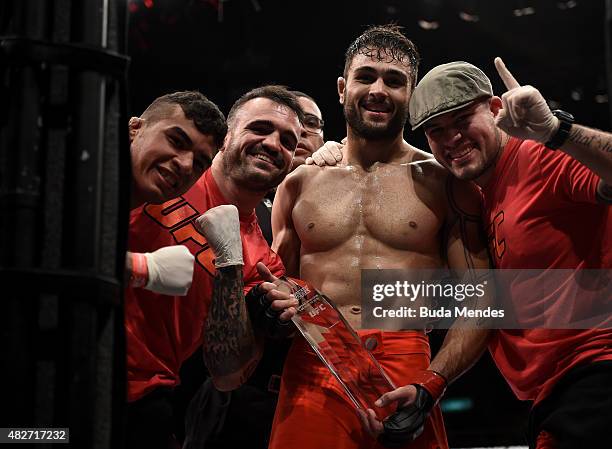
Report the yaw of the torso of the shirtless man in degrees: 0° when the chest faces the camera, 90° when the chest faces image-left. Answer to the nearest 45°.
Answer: approximately 0°

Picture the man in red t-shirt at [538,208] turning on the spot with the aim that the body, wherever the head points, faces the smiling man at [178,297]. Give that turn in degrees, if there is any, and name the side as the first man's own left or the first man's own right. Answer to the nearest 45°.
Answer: approximately 45° to the first man's own right

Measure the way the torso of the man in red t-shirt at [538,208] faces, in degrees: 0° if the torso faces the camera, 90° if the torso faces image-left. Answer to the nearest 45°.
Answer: approximately 45°
